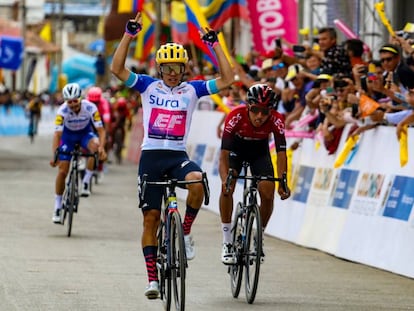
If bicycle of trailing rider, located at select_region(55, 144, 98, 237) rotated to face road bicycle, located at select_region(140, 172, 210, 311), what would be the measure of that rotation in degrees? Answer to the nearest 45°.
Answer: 0° — it already faces it

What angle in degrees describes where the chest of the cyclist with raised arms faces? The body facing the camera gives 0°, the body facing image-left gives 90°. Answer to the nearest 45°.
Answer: approximately 0°

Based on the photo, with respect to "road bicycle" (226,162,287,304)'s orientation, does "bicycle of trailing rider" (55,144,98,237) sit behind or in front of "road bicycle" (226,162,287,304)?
behind
